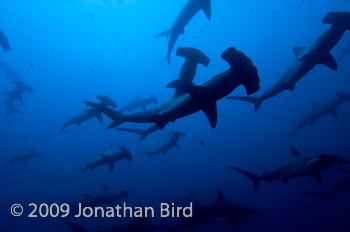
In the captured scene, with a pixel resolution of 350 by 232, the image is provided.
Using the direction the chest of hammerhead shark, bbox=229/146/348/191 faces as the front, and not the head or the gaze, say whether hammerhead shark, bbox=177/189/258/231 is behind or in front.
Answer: behind

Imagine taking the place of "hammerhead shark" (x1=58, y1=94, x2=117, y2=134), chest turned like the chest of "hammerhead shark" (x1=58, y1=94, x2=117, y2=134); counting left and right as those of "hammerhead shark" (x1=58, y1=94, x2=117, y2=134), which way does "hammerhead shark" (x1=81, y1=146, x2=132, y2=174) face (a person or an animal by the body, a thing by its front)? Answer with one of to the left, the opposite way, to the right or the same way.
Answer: the same way

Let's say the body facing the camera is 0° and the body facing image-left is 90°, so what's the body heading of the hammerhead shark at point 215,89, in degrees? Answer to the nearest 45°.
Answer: approximately 270°

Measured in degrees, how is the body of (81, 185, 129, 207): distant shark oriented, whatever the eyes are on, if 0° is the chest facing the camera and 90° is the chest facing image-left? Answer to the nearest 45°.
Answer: approximately 270°

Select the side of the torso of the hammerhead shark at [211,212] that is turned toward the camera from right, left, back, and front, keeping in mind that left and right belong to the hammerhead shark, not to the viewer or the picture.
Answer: right

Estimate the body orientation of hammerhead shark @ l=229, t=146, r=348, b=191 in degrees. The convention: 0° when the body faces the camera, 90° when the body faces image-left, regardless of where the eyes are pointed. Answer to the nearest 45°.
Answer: approximately 270°

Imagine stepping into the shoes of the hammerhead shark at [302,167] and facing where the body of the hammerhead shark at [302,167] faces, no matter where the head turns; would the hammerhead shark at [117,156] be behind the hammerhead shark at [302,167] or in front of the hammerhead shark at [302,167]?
behind

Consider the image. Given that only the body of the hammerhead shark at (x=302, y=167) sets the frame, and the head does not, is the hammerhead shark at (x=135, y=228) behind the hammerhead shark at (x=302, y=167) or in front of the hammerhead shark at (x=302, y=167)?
behind

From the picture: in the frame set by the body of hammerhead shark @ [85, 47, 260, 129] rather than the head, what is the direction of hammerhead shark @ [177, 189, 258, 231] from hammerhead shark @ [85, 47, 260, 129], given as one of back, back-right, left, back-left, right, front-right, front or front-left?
left

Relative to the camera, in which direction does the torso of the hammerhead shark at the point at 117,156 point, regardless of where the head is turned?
to the viewer's right

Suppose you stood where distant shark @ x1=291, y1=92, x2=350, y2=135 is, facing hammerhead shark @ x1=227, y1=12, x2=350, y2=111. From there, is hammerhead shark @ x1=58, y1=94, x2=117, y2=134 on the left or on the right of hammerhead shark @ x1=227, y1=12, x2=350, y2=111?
right

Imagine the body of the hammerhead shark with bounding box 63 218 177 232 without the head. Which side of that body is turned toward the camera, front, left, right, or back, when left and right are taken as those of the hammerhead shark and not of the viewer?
right

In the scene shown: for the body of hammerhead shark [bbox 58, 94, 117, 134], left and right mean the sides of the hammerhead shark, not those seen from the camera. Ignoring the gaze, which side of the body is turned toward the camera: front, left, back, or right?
right
